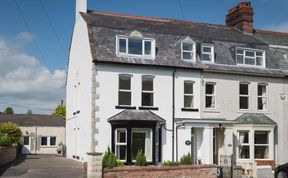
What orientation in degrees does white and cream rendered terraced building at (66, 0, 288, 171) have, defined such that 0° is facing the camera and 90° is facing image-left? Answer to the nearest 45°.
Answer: approximately 315°
